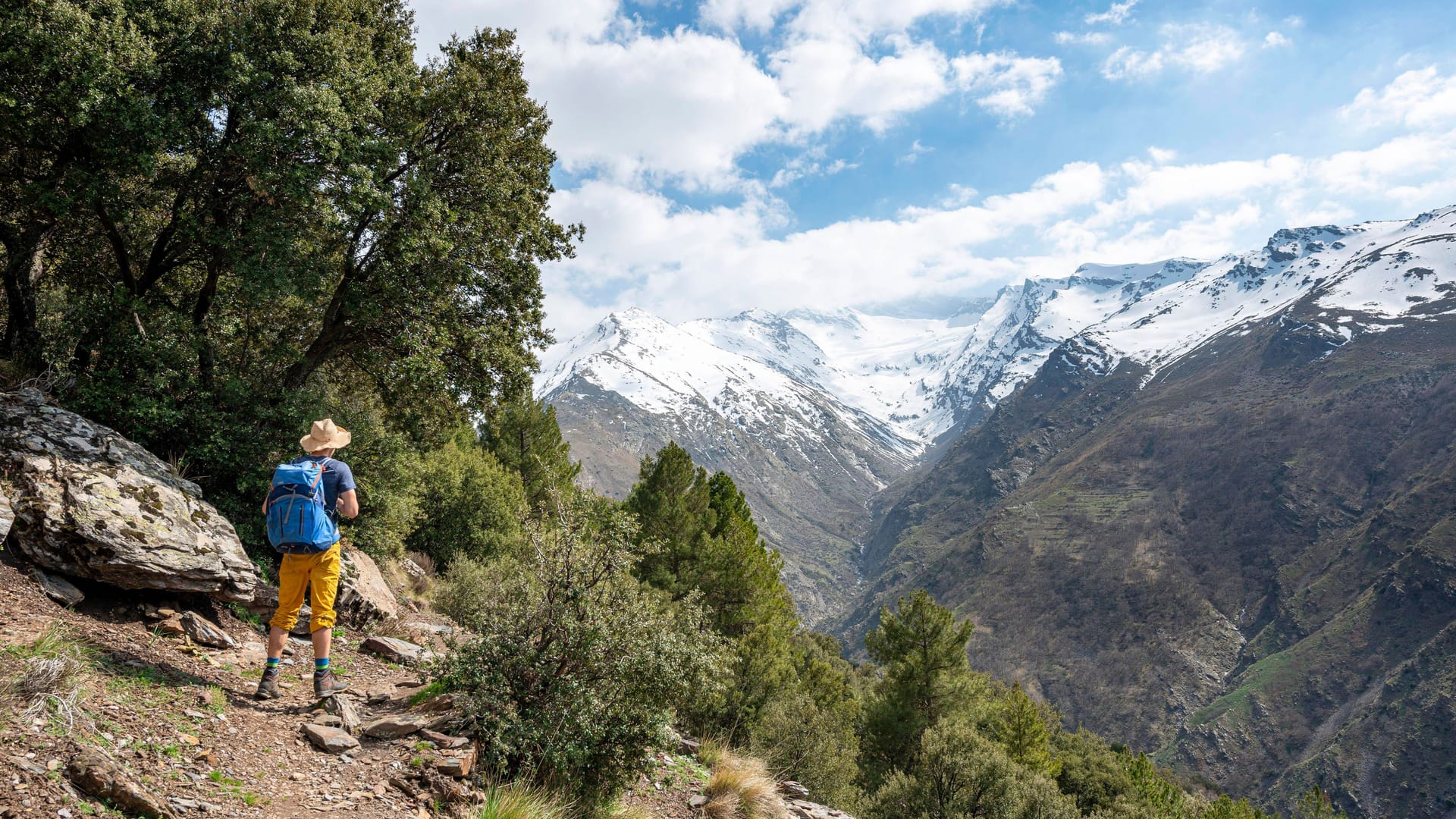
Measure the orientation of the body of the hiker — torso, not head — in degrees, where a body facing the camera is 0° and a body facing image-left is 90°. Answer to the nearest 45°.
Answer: approximately 225°

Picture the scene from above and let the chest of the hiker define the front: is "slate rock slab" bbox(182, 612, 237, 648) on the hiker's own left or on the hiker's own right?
on the hiker's own left

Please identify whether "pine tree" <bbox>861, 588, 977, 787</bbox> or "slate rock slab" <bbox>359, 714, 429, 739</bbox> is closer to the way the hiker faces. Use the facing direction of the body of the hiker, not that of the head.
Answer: the pine tree

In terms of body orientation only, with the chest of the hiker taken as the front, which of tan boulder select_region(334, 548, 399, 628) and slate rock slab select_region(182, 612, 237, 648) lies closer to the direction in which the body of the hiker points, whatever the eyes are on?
the tan boulder

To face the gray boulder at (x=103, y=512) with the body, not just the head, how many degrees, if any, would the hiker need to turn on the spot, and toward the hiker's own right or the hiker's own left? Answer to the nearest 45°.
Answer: approximately 90° to the hiker's own left
